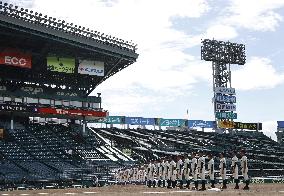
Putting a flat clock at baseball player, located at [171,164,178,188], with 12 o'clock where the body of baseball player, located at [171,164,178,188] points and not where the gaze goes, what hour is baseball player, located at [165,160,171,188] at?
baseball player, located at [165,160,171,188] is roughly at 2 o'clock from baseball player, located at [171,164,178,188].
